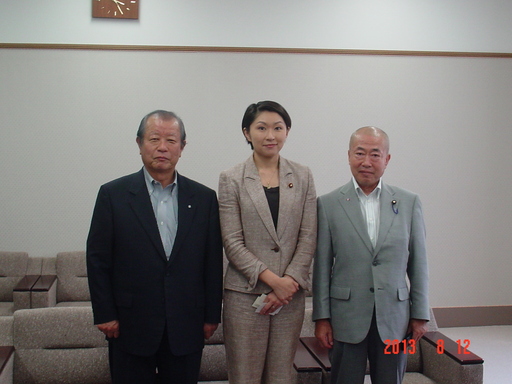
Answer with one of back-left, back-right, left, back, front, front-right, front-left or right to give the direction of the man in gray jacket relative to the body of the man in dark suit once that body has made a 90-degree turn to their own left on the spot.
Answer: front

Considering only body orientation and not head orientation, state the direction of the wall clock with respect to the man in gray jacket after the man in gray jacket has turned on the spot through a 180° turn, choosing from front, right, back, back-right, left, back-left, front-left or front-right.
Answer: front-left

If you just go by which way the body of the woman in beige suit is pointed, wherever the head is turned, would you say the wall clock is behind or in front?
behind

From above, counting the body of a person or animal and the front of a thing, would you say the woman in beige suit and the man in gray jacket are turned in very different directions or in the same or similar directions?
same or similar directions

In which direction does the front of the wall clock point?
toward the camera

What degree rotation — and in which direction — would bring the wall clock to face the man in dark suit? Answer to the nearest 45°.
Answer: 0° — it already faces them

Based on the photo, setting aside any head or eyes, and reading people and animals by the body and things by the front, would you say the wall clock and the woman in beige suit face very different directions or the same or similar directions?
same or similar directions

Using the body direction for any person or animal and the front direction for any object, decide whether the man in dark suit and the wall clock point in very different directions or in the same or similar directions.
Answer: same or similar directions

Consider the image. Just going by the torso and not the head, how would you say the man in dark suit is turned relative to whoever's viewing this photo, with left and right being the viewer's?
facing the viewer

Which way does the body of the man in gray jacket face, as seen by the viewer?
toward the camera

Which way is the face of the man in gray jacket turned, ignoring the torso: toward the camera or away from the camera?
toward the camera

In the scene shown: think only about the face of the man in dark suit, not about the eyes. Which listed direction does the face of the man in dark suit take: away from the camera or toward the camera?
toward the camera
